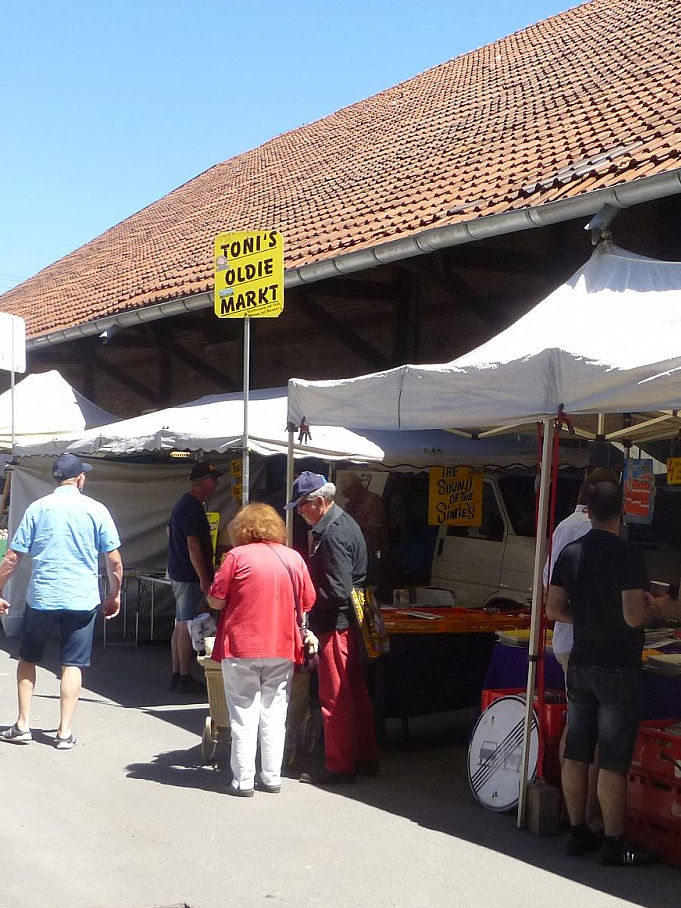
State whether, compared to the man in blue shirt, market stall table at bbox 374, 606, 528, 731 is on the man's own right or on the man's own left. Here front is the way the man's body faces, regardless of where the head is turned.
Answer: on the man's own right

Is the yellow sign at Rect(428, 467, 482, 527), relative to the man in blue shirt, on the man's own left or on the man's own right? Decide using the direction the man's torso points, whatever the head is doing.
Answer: on the man's own right

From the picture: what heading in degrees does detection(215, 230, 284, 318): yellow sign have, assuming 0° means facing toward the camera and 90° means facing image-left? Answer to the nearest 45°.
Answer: approximately 0°

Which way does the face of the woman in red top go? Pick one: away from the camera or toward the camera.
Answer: away from the camera

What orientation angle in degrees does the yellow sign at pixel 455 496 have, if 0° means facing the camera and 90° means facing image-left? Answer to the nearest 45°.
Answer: approximately 0°

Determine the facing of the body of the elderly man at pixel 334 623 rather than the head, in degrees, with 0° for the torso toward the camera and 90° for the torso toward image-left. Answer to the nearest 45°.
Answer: approximately 90°

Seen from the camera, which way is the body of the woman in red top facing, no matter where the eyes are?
away from the camera

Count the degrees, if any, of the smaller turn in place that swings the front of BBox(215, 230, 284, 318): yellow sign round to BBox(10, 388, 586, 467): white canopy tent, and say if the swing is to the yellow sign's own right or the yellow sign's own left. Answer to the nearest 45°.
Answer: approximately 180°

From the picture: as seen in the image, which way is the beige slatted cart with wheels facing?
away from the camera

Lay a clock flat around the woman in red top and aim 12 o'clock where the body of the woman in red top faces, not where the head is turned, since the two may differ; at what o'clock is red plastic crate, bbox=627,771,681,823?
The red plastic crate is roughly at 4 o'clock from the woman in red top.

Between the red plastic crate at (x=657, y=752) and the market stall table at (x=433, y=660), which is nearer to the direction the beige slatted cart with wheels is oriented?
the market stall table

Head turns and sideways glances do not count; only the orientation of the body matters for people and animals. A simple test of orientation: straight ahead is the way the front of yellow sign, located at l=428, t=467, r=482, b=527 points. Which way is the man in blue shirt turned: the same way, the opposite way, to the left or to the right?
the opposite way

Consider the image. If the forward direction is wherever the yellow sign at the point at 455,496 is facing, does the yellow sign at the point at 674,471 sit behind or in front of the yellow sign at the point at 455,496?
in front

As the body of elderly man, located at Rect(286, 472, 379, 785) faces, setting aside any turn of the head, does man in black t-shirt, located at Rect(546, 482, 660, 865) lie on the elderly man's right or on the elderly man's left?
on the elderly man's left

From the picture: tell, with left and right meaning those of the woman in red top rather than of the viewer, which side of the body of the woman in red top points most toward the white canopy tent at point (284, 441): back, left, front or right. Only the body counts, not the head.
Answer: front

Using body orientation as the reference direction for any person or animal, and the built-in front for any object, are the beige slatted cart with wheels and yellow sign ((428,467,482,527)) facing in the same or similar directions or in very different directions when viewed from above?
very different directions

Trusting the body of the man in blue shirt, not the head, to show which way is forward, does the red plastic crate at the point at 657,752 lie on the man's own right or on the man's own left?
on the man's own right

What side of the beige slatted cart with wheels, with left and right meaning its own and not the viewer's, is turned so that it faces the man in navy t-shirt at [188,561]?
front
